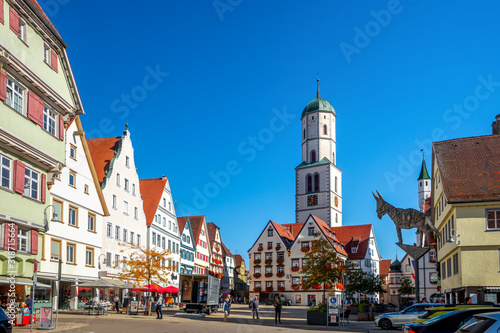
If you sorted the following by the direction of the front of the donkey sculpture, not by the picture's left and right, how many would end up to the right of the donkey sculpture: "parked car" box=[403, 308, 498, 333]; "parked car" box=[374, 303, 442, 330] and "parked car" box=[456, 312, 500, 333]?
0

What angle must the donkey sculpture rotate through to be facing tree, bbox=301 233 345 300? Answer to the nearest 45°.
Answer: approximately 45° to its right

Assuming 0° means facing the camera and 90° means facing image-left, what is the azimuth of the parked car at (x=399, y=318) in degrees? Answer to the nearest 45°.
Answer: approximately 90°

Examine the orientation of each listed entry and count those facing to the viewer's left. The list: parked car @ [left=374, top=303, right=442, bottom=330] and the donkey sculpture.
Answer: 2

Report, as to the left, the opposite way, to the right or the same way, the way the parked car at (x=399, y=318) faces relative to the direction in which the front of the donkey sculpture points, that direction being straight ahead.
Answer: the same way

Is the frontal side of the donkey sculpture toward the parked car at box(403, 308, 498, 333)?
no

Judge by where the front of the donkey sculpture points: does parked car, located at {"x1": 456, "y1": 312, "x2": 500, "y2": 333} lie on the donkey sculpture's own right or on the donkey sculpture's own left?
on the donkey sculpture's own left

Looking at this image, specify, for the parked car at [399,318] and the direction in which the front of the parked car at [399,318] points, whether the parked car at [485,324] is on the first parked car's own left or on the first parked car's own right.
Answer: on the first parked car's own left

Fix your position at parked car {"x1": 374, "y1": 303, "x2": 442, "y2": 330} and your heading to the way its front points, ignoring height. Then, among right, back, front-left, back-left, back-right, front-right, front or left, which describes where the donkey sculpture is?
right

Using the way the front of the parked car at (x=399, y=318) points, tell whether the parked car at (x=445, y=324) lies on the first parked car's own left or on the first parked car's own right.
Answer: on the first parked car's own left

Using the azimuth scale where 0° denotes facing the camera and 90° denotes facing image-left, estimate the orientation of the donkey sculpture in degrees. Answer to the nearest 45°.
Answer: approximately 90°

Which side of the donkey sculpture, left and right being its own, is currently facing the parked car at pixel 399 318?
left
